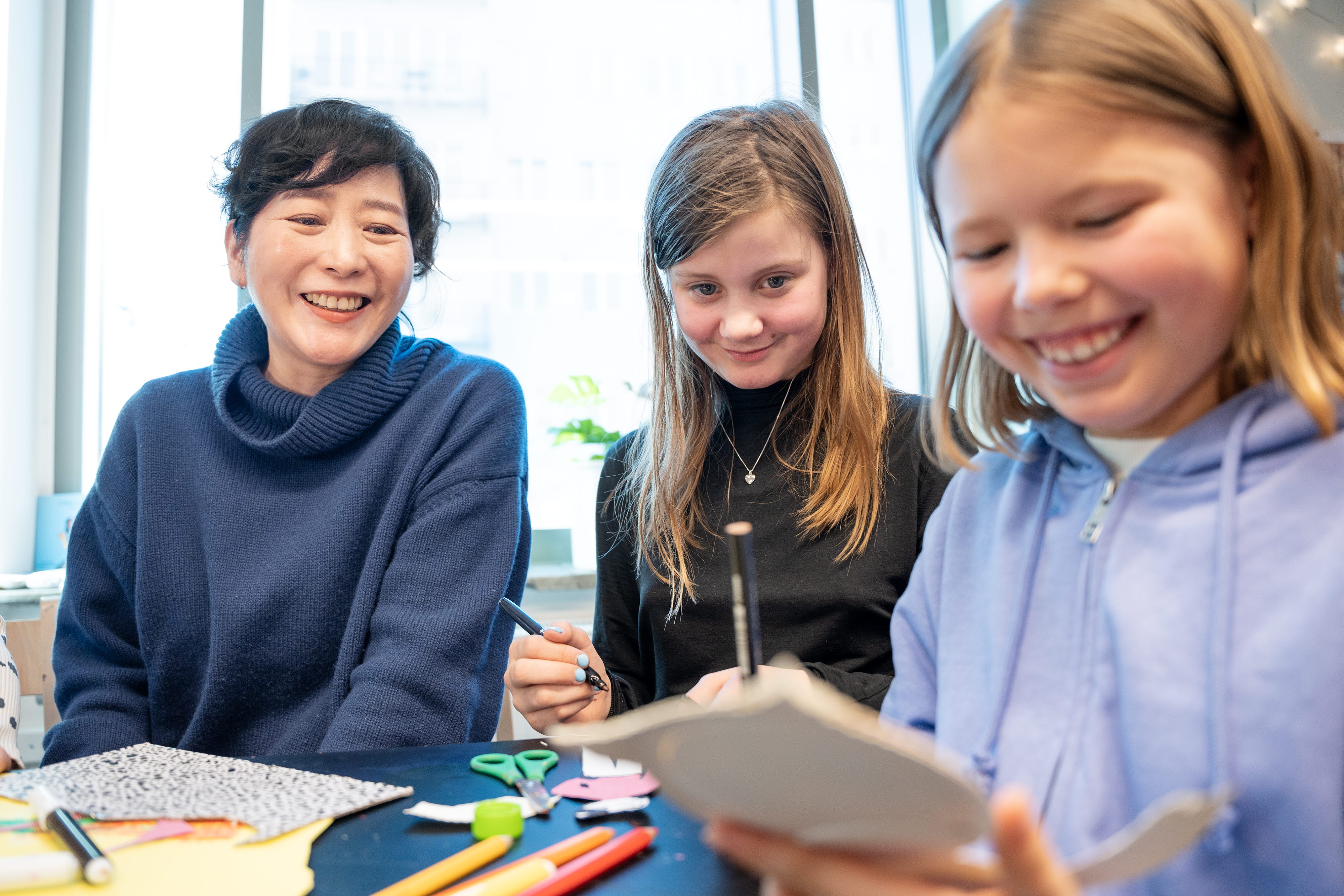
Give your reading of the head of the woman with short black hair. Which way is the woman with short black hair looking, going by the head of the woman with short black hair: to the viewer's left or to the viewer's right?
to the viewer's right

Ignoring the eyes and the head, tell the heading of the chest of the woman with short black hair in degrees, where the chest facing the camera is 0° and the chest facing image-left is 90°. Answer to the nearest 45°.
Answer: approximately 0°

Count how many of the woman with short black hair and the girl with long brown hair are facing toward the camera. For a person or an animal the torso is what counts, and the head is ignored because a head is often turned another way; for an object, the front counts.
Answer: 2
